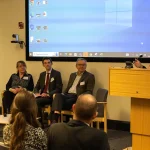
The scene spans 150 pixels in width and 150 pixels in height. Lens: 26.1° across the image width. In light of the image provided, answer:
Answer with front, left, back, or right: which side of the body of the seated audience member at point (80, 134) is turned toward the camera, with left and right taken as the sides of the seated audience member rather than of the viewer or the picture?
back

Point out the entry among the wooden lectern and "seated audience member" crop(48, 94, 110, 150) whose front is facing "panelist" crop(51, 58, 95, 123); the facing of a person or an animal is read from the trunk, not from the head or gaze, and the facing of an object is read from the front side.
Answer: the seated audience member

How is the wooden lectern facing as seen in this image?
toward the camera

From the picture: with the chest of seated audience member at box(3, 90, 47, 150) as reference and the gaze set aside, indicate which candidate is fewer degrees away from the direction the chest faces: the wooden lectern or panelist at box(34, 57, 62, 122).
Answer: the panelist

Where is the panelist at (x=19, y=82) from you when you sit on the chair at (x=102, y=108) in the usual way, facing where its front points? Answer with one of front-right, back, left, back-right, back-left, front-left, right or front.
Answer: right

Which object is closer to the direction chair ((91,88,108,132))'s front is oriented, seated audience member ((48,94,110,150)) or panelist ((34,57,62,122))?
the seated audience member

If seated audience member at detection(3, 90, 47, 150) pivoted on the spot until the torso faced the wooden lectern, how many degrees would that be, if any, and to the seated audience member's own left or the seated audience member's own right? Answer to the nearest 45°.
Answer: approximately 45° to the seated audience member's own right

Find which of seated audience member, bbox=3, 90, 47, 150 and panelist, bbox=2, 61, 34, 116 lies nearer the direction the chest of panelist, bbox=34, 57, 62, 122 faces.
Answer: the seated audience member

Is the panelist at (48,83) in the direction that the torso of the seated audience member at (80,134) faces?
yes

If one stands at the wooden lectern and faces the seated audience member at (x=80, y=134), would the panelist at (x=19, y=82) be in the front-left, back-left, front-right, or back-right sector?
back-right

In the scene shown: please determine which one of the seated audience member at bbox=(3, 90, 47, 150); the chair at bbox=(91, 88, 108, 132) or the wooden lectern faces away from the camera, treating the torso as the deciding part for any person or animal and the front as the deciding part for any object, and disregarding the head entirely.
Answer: the seated audience member

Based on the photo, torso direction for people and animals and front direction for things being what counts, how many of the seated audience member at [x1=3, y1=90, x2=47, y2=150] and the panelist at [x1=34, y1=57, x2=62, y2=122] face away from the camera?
1

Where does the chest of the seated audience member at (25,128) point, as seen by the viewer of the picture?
away from the camera

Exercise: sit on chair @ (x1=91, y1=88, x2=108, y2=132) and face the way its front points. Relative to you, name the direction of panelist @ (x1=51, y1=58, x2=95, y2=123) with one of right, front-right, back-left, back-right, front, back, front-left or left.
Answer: right

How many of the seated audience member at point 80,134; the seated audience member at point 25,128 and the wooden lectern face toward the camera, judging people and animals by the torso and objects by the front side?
1

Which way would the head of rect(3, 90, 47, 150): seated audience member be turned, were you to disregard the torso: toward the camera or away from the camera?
away from the camera

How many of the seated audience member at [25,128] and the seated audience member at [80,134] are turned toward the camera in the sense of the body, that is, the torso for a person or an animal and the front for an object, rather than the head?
0

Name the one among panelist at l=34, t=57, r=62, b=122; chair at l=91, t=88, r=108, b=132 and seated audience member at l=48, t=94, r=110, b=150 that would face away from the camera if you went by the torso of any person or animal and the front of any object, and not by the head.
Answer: the seated audience member
